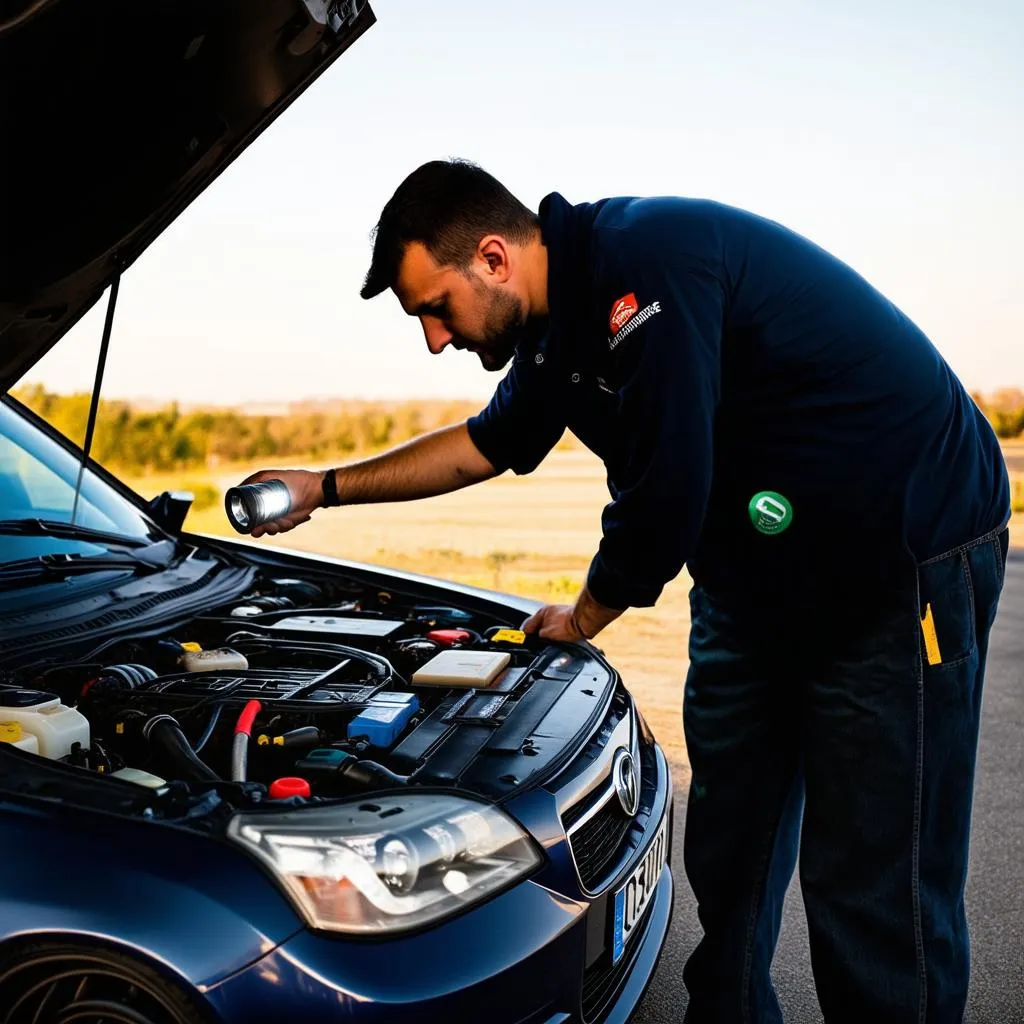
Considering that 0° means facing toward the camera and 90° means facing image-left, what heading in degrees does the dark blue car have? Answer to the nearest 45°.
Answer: approximately 315°

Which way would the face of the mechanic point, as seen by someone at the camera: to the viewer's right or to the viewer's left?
to the viewer's left
